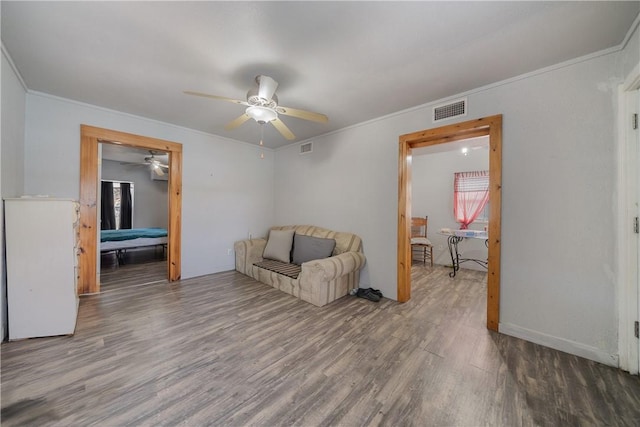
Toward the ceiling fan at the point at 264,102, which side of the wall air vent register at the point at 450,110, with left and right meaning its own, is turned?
front

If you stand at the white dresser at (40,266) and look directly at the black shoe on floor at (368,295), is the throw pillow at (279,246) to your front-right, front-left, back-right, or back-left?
front-left

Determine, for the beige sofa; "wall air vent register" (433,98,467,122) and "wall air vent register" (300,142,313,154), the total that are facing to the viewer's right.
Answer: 0

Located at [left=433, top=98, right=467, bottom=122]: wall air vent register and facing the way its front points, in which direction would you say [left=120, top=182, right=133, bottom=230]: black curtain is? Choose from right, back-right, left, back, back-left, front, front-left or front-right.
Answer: front-right

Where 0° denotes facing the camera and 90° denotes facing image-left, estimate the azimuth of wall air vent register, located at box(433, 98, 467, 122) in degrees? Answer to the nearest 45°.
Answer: approximately 45°

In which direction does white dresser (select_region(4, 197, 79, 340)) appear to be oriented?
to the viewer's right

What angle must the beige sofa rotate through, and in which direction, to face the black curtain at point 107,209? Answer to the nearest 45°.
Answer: approximately 90° to its right

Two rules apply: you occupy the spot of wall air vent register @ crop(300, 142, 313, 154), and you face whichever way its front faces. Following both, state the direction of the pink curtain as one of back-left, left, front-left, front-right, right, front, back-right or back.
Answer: back-left

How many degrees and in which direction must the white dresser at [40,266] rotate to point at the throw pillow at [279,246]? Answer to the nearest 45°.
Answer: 0° — it already faces it

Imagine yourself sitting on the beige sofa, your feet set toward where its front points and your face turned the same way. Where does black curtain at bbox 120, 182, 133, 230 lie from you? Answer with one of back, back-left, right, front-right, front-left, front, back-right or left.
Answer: right

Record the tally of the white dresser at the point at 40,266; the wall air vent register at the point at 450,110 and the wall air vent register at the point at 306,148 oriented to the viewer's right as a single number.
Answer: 1

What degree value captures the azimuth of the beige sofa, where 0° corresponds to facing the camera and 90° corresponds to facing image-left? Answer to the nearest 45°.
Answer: approximately 45°
